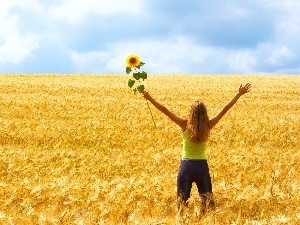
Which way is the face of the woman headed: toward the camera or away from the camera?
away from the camera

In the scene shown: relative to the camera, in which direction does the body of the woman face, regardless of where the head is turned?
away from the camera
